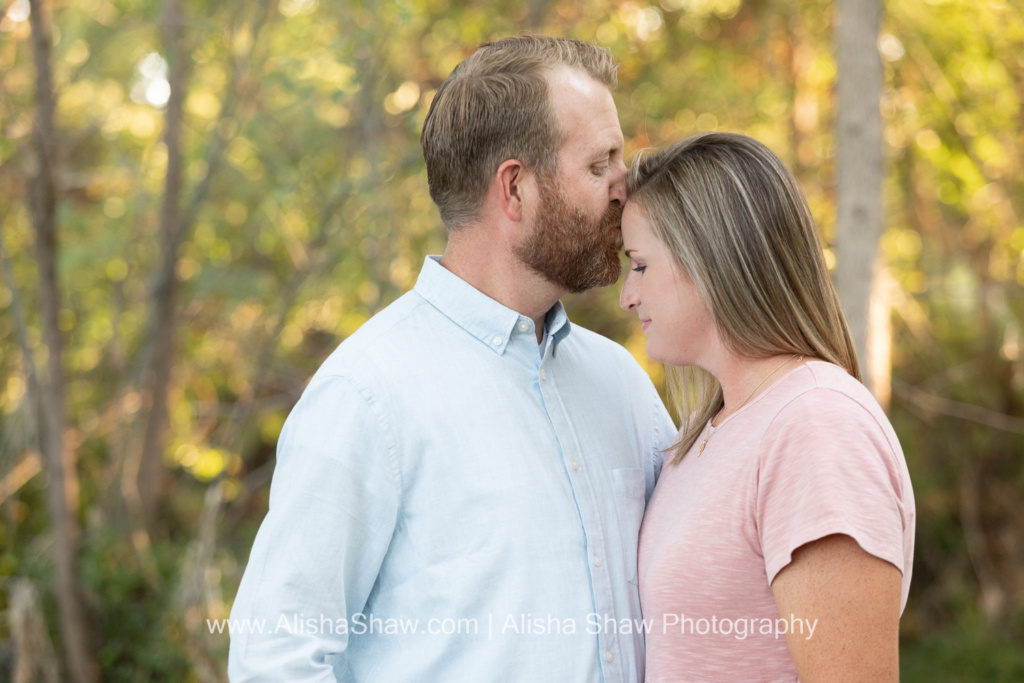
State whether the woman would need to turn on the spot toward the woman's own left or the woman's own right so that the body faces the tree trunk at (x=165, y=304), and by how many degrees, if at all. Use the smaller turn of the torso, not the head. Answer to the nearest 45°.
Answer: approximately 45° to the woman's own right

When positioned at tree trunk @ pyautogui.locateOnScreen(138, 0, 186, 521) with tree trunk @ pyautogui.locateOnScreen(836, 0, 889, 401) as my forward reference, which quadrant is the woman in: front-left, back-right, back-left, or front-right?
front-right

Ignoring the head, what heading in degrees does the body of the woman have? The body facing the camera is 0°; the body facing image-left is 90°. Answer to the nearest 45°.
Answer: approximately 90°

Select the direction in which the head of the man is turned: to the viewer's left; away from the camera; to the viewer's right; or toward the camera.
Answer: to the viewer's right

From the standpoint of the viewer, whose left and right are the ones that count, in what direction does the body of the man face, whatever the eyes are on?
facing the viewer and to the right of the viewer

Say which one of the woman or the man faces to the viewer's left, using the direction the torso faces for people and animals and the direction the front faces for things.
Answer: the woman

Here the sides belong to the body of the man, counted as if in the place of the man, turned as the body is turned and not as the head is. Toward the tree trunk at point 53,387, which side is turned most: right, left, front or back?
back

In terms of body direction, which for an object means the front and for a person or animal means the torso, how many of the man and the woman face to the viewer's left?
1
